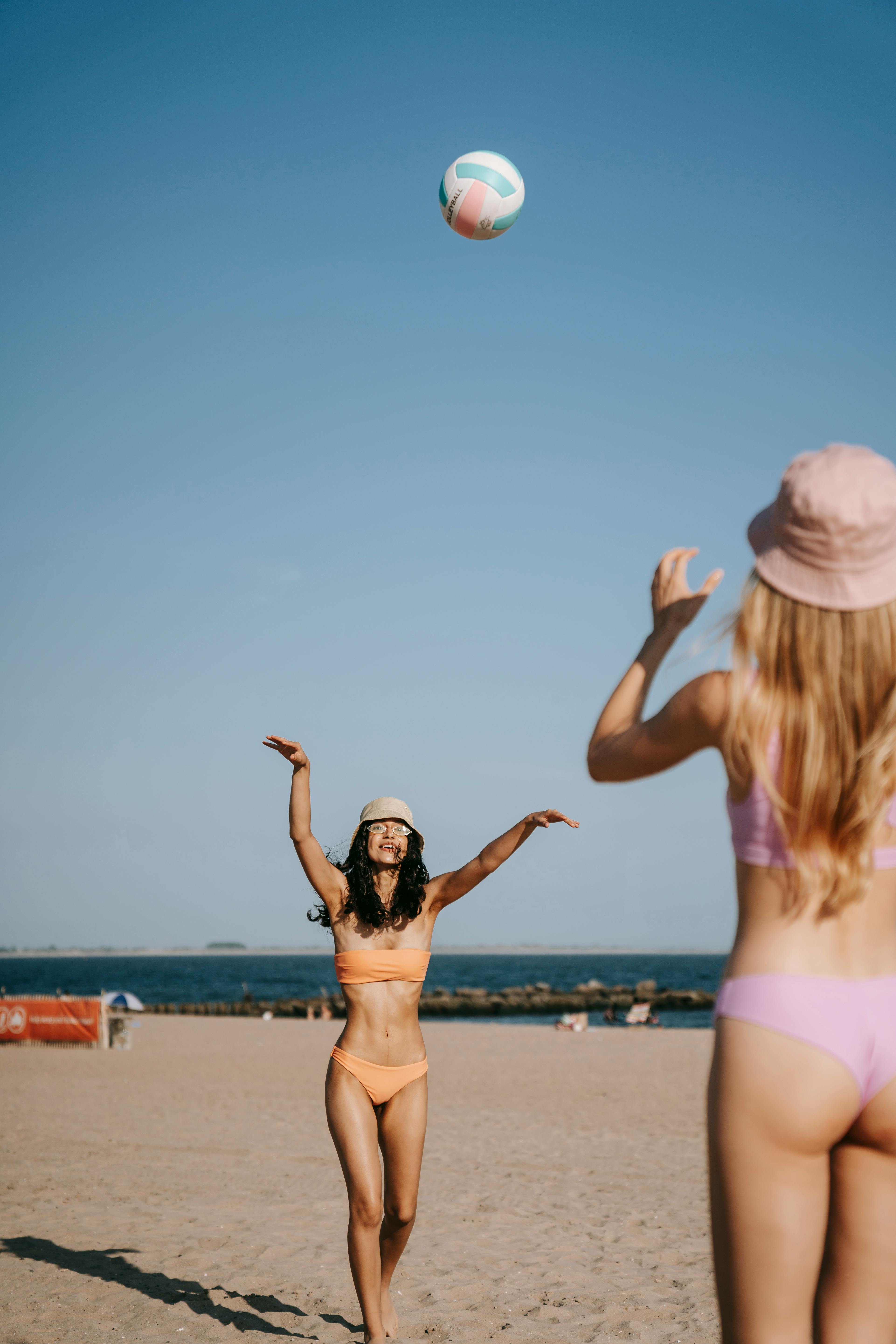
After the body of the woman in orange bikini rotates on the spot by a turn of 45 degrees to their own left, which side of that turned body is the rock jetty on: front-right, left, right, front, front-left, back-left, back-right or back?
back-left

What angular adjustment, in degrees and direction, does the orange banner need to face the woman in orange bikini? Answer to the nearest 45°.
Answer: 0° — it already faces them

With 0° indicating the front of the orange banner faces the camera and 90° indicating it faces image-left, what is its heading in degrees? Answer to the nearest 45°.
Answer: approximately 0°

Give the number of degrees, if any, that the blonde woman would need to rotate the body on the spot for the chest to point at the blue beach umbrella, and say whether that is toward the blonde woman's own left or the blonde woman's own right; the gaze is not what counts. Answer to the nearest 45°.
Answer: approximately 45° to the blonde woman's own left

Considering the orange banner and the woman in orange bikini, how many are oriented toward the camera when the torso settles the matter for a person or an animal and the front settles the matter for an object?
2

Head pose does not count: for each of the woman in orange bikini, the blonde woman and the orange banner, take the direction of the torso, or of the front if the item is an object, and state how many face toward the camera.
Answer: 2

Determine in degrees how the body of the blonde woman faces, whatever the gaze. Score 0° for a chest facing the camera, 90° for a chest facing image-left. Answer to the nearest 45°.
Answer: approximately 180°

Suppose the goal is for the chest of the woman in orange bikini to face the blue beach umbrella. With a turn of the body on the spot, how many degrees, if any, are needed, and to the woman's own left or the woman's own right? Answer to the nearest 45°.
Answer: approximately 180°

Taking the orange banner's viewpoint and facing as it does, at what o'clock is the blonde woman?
The blonde woman is roughly at 12 o'clock from the orange banner.
